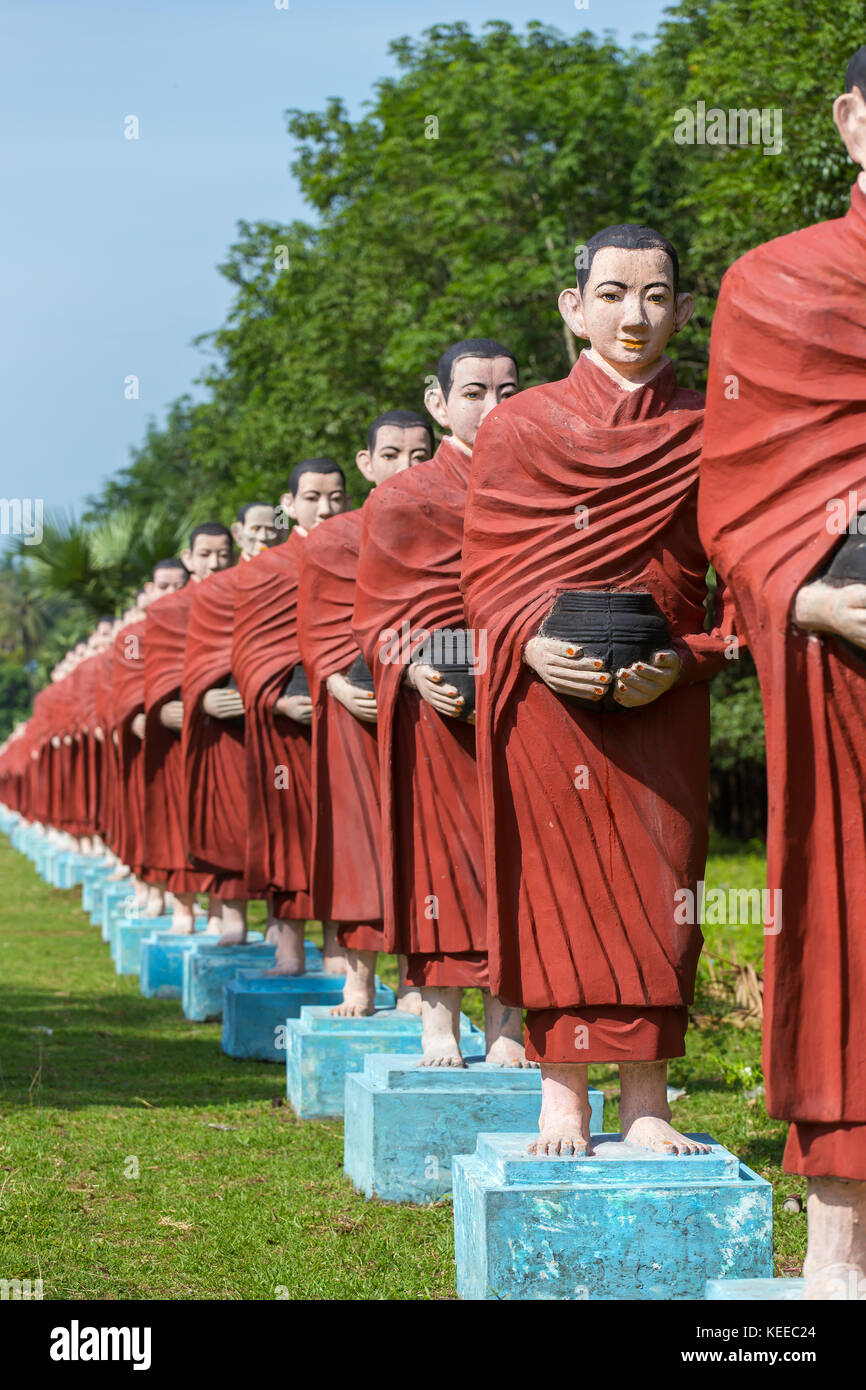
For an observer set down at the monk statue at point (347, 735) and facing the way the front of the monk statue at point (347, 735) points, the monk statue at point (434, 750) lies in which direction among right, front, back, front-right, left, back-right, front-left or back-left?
front

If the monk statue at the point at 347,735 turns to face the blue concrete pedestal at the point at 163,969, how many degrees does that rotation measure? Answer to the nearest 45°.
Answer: approximately 180°

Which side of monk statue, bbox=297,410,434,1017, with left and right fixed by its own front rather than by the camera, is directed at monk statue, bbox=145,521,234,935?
back

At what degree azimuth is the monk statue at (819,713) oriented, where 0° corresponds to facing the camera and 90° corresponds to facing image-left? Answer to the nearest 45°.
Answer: approximately 0°

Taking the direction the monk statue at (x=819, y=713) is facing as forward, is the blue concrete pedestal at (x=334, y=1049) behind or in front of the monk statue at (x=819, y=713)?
behind

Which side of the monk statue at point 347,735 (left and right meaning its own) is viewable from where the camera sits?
front
